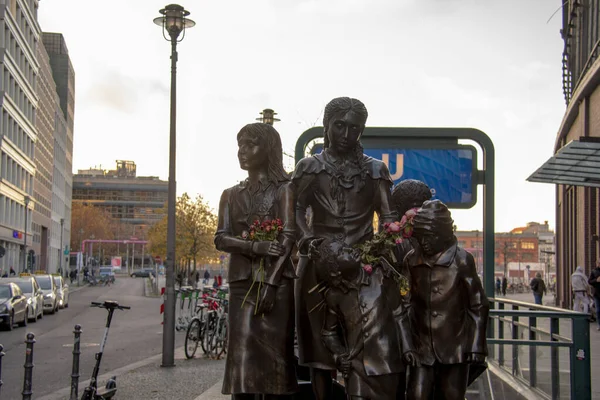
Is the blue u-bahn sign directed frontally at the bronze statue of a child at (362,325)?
yes

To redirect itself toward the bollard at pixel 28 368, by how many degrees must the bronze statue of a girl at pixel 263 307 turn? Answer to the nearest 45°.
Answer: approximately 90° to its right

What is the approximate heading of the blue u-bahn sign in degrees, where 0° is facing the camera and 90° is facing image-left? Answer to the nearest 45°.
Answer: approximately 0°

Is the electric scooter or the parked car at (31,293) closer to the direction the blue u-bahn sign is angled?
the electric scooter

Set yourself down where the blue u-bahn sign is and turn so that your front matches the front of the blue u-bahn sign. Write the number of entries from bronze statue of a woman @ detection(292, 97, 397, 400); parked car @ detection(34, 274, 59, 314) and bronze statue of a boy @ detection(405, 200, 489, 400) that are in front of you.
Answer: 2

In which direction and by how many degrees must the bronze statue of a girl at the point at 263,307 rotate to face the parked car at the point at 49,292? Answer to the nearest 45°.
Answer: approximately 135° to its right

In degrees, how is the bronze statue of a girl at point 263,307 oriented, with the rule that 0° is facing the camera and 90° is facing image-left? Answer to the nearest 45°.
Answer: approximately 45°

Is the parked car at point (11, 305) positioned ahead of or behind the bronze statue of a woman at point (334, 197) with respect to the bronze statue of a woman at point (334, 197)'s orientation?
behind

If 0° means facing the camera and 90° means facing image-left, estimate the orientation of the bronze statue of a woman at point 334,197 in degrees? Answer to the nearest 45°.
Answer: approximately 0°

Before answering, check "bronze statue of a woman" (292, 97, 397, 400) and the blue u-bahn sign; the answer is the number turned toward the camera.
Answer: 2

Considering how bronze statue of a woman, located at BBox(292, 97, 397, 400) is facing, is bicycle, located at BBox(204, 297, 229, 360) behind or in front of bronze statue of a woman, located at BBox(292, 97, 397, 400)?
behind
